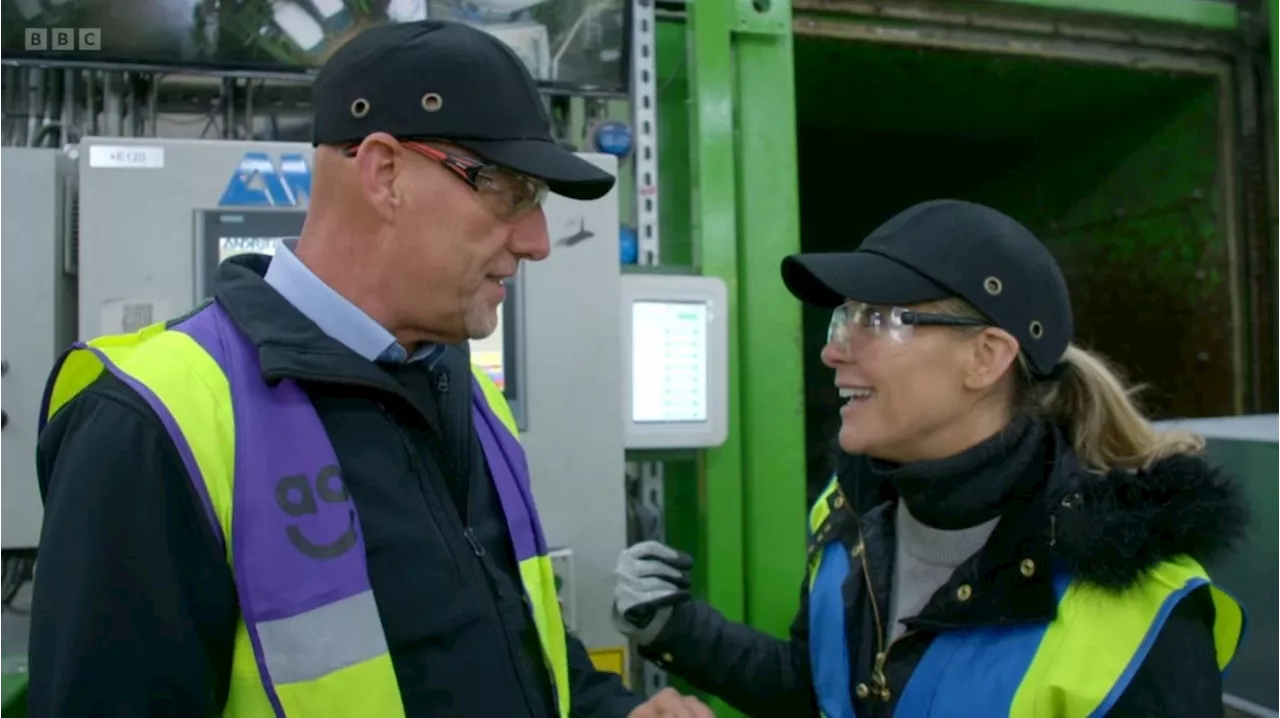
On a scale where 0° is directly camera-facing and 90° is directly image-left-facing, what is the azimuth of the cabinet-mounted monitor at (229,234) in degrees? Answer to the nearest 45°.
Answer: approximately 0°

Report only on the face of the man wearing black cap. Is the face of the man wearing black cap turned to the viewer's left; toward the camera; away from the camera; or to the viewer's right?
to the viewer's right

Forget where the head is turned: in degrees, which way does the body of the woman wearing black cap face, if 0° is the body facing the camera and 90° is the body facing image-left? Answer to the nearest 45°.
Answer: approximately 45°

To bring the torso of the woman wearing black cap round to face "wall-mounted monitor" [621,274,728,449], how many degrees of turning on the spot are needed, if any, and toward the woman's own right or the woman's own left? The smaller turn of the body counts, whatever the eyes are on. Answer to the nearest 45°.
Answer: approximately 90° to the woman's own right

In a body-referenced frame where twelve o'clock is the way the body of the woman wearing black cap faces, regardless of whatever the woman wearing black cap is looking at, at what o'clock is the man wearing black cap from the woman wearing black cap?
The man wearing black cap is roughly at 12 o'clock from the woman wearing black cap.

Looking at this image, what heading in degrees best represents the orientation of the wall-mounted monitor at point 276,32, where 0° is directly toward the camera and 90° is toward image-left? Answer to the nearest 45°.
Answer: approximately 0°

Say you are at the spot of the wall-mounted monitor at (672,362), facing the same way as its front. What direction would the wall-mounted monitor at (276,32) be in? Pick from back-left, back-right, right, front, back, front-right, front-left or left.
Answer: right

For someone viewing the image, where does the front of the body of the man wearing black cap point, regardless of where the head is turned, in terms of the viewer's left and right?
facing the viewer and to the right of the viewer

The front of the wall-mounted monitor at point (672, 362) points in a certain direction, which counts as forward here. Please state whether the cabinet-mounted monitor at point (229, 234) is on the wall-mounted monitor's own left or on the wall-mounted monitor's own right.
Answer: on the wall-mounted monitor's own right

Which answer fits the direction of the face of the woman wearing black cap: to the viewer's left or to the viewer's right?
to the viewer's left
